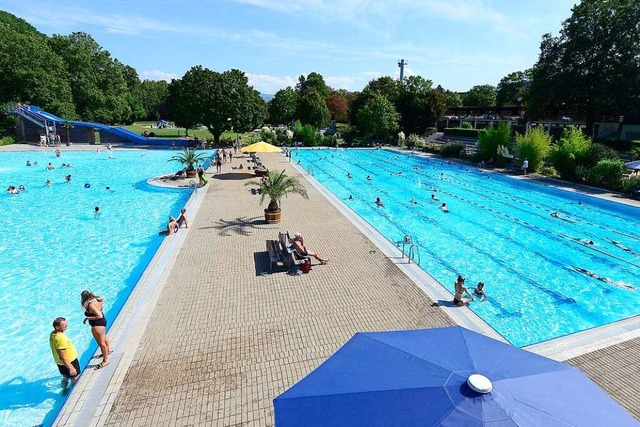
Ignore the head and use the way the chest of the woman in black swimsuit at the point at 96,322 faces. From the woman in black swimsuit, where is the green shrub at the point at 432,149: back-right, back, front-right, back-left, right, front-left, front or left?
back-right

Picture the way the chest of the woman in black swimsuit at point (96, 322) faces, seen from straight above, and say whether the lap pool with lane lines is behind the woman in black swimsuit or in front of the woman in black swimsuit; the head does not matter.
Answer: behind

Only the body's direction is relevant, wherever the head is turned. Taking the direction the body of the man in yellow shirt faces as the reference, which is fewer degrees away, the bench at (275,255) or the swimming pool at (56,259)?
the bench

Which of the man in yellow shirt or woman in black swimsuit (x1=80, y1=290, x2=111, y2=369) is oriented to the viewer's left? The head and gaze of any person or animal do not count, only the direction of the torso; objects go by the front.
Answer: the woman in black swimsuit

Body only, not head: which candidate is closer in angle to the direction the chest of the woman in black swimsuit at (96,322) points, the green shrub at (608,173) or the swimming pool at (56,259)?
the swimming pool

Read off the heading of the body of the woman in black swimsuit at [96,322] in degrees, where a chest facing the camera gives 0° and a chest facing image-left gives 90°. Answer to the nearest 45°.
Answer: approximately 90°
